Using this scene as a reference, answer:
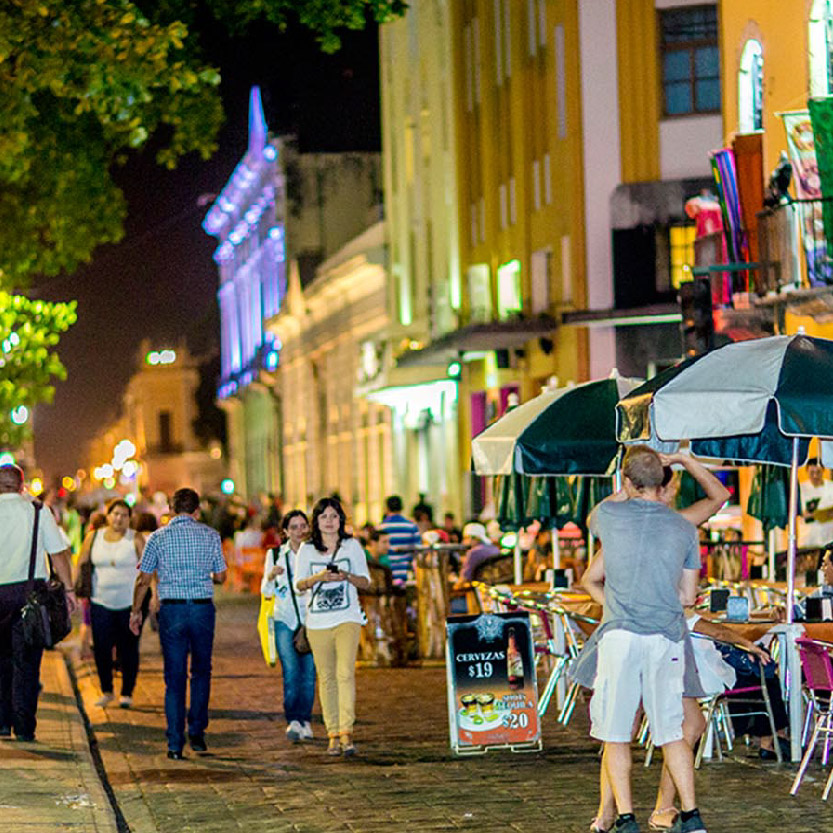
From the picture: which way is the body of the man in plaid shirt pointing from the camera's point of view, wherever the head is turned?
away from the camera

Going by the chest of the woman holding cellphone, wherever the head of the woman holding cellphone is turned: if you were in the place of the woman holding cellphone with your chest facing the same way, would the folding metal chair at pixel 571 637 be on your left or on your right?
on your left

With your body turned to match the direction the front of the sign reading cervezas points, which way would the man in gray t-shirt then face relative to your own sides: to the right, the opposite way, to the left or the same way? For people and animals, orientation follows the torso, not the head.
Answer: the opposite way

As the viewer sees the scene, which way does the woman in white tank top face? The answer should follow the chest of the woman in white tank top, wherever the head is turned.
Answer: toward the camera

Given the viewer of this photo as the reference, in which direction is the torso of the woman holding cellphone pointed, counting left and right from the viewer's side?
facing the viewer

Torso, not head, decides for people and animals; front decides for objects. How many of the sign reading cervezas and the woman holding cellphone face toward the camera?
2

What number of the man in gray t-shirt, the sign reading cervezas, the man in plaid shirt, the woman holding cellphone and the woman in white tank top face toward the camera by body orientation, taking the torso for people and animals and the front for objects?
3

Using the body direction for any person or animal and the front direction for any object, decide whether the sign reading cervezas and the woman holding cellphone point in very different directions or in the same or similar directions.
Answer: same or similar directions

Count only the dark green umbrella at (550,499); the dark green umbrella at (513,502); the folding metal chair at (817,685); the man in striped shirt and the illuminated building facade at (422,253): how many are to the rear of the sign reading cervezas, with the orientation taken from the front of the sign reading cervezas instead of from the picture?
4

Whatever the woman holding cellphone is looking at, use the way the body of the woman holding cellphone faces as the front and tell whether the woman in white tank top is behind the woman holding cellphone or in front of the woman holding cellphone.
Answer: behind

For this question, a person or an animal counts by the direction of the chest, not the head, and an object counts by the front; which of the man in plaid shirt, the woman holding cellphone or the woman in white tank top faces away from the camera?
the man in plaid shirt

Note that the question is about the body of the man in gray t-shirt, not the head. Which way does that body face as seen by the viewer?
away from the camera

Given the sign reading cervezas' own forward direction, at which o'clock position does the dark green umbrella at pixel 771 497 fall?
The dark green umbrella is roughly at 7 o'clock from the sign reading cervezas.

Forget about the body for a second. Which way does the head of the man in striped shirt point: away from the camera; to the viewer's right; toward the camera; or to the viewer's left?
away from the camera

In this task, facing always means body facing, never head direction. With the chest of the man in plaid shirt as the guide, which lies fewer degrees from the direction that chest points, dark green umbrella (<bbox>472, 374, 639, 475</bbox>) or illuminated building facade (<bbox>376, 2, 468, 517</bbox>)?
the illuminated building facade

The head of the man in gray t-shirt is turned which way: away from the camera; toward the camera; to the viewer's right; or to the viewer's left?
away from the camera

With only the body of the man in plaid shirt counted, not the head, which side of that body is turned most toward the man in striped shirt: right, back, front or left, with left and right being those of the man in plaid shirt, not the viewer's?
front
